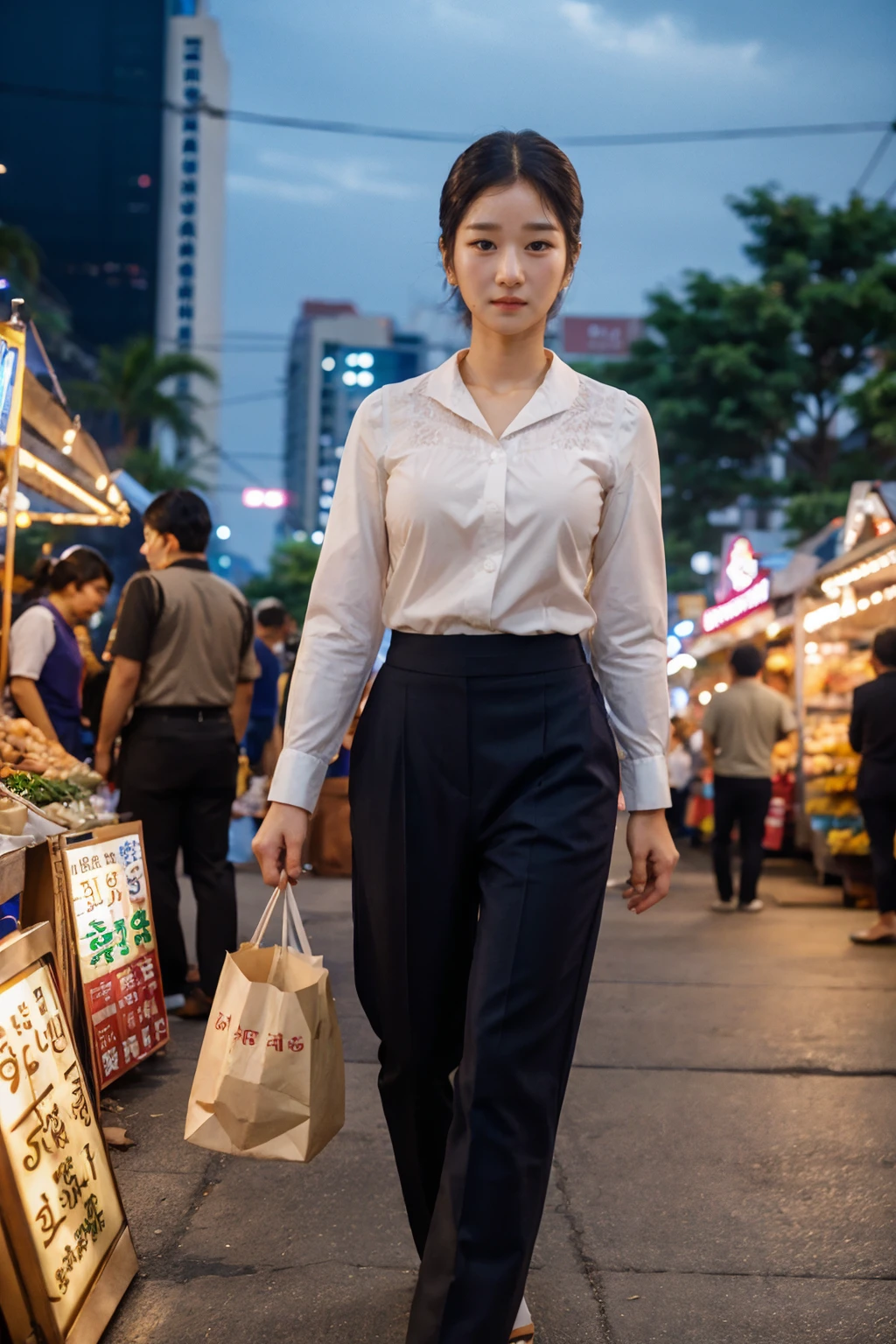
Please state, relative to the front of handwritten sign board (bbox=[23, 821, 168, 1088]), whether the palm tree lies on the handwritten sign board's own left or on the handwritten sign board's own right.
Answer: on the handwritten sign board's own left

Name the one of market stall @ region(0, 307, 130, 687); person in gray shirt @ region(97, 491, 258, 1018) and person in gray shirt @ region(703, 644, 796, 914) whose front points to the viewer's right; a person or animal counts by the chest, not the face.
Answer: the market stall

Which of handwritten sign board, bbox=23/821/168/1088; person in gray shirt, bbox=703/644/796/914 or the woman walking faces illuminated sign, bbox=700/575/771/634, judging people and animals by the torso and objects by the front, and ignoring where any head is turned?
the person in gray shirt

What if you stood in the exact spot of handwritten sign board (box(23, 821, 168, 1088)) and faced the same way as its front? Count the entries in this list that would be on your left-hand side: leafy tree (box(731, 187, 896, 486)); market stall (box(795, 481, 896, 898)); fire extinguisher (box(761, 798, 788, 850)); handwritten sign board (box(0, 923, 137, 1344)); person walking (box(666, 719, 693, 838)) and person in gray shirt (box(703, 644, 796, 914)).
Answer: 5

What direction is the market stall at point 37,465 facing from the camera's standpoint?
to the viewer's right

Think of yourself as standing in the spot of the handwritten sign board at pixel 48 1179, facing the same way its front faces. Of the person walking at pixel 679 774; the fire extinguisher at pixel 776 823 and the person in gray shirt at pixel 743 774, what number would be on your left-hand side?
3

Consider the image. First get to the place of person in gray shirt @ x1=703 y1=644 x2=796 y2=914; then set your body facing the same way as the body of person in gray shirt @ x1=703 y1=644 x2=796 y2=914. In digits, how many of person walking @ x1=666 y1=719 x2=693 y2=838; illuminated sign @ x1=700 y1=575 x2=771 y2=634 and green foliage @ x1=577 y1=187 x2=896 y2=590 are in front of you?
3

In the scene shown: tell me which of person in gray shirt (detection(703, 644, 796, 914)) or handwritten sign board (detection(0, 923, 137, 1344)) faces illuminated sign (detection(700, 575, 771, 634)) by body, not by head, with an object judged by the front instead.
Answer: the person in gray shirt

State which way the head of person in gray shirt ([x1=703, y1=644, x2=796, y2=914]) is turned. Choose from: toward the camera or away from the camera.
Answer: away from the camera

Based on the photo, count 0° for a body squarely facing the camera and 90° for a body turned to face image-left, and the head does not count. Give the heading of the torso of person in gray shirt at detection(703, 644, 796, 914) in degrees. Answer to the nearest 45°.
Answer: approximately 180°

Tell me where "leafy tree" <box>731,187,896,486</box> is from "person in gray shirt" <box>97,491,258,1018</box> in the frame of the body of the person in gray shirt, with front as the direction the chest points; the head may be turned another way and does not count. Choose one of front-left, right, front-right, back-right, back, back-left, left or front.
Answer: right

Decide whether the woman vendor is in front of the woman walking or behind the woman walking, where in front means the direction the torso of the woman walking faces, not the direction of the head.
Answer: behind

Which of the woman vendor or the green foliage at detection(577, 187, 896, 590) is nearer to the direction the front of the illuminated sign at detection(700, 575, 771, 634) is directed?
the woman vendor

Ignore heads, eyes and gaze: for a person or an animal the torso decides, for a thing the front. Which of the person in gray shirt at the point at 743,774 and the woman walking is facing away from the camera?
the person in gray shirt
